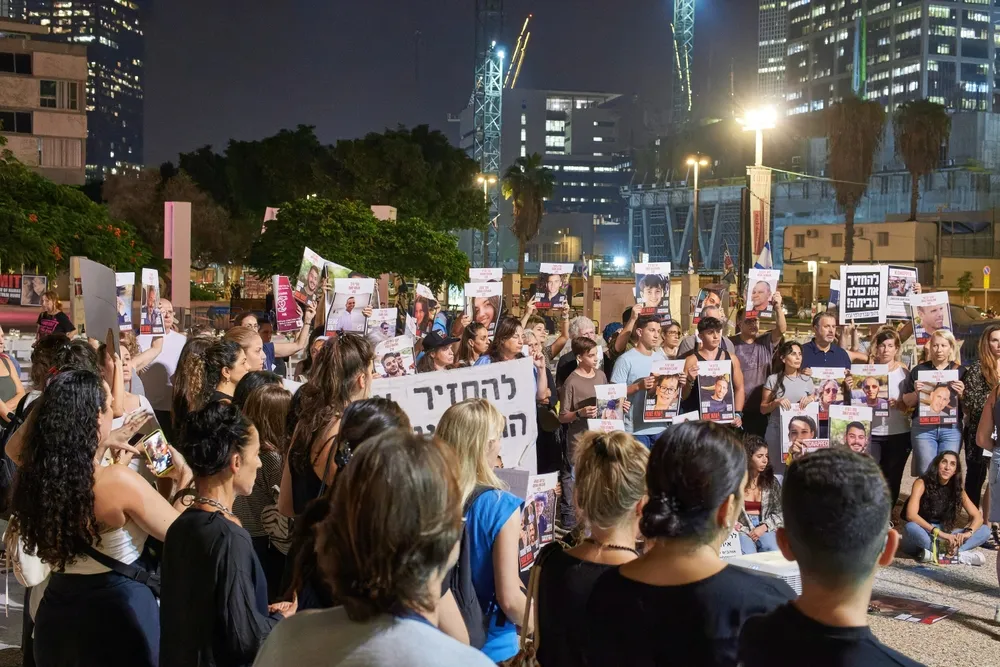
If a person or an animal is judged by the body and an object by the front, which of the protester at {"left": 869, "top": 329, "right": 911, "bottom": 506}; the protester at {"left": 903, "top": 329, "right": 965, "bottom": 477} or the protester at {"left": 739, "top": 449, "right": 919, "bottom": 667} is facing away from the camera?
the protester at {"left": 739, "top": 449, "right": 919, "bottom": 667}

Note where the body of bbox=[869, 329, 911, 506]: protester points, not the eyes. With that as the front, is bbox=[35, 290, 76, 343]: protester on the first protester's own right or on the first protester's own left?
on the first protester's own right

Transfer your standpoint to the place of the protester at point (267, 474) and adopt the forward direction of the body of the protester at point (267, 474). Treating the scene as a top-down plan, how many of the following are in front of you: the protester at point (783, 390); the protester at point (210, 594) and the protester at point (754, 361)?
2

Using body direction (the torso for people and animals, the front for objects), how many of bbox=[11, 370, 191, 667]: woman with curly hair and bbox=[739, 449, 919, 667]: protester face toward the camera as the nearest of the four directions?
0

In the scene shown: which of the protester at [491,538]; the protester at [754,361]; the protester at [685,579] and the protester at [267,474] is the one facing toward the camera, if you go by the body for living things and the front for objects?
the protester at [754,361]

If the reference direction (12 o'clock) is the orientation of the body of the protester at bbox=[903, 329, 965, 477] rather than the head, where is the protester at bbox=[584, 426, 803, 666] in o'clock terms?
the protester at bbox=[584, 426, 803, 666] is roughly at 12 o'clock from the protester at bbox=[903, 329, 965, 477].

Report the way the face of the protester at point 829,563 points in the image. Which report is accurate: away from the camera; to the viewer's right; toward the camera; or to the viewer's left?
away from the camera

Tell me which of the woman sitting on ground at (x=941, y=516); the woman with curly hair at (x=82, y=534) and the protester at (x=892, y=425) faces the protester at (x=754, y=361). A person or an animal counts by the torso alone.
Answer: the woman with curly hair

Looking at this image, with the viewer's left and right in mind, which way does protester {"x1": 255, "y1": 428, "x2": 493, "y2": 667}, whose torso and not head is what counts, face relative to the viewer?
facing away from the viewer and to the right of the viewer

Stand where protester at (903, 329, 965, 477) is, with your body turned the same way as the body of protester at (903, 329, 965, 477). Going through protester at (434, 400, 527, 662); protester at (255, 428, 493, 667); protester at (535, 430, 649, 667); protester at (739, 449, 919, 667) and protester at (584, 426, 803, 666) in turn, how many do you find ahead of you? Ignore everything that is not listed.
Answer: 5

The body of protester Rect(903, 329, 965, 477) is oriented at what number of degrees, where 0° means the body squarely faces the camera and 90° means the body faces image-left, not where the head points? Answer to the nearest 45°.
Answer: approximately 0°
